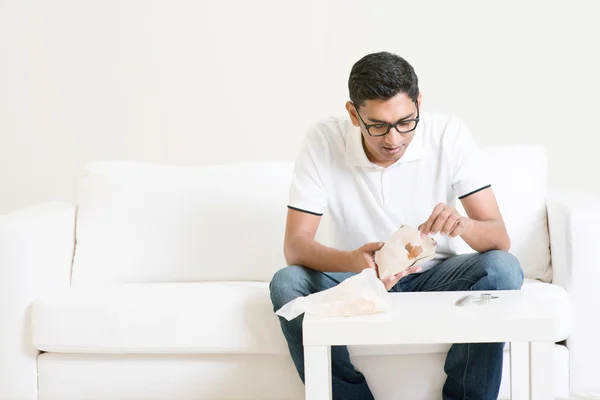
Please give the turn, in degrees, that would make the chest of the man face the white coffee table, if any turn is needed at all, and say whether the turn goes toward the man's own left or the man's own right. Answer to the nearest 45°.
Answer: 0° — they already face it

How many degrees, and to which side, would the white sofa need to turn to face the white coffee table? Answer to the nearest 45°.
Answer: approximately 45° to its left

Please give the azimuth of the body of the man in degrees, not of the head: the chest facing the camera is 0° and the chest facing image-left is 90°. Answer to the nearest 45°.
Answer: approximately 0°
